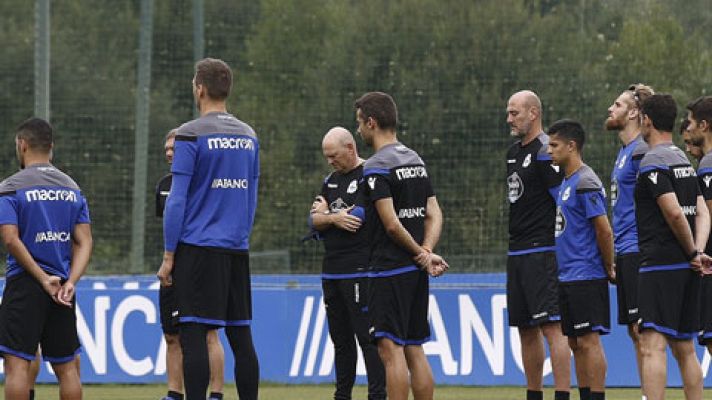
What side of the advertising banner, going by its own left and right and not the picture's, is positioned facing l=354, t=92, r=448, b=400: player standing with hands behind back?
front

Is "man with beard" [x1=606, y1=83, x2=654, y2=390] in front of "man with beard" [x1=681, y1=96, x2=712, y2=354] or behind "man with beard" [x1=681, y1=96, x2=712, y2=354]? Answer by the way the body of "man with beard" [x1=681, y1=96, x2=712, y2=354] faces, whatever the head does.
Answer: in front

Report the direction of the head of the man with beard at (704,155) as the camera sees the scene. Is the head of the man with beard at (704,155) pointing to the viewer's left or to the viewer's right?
to the viewer's left

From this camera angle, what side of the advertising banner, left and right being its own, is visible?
front

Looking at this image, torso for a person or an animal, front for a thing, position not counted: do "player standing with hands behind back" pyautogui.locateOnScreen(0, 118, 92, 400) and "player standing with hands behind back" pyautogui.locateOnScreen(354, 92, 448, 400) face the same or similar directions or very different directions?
same or similar directions

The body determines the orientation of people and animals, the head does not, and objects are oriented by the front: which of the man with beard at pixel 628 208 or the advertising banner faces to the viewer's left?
the man with beard

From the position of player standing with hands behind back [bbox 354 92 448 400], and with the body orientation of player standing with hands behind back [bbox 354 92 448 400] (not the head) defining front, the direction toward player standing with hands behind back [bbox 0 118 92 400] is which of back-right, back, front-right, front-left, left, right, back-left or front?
front-left

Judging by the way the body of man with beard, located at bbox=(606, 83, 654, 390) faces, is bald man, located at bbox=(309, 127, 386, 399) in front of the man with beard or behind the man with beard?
in front

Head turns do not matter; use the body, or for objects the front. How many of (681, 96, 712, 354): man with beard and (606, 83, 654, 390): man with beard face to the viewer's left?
2

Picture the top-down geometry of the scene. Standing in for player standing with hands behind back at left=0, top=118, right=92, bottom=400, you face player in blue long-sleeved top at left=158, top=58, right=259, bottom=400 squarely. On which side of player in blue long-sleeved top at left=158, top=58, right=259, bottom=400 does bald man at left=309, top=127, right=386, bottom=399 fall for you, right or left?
left

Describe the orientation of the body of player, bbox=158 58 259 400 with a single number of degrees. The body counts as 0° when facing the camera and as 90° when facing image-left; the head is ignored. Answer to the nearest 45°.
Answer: approximately 135°

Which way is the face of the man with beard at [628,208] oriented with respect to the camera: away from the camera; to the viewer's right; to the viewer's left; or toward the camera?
to the viewer's left

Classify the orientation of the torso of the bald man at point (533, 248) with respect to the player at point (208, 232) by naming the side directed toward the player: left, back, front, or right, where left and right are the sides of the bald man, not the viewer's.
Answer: front

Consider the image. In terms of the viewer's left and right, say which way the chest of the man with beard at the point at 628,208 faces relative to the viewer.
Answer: facing to the left of the viewer

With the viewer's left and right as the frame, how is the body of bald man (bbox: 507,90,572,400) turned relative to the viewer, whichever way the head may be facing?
facing the viewer and to the left of the viewer
